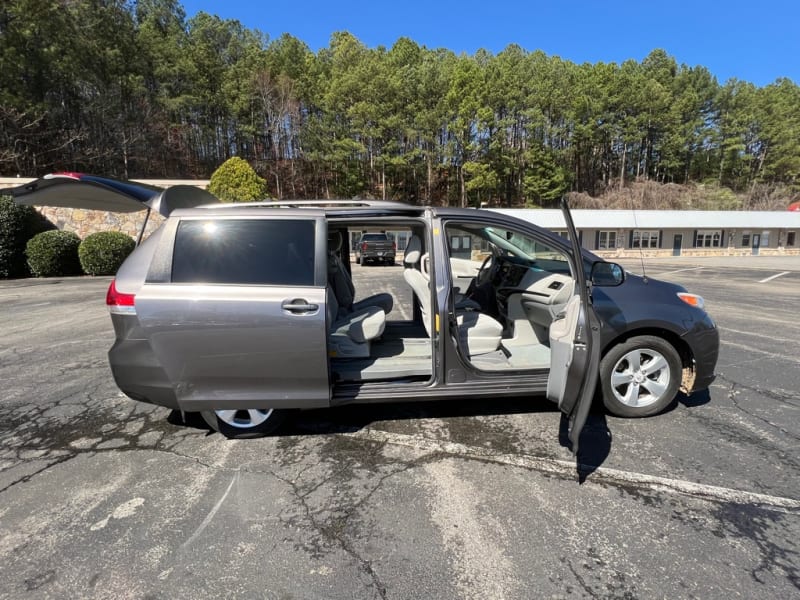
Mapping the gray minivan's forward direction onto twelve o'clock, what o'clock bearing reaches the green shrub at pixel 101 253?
The green shrub is roughly at 8 o'clock from the gray minivan.

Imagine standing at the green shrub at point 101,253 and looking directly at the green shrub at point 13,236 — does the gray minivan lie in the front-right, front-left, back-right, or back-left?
back-left

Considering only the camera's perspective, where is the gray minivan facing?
facing to the right of the viewer

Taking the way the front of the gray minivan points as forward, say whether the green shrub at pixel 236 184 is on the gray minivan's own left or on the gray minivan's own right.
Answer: on the gray minivan's own left

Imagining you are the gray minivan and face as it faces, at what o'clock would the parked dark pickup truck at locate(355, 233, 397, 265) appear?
The parked dark pickup truck is roughly at 9 o'clock from the gray minivan.

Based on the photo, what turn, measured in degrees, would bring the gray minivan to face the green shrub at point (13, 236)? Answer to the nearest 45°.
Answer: approximately 135° to its left

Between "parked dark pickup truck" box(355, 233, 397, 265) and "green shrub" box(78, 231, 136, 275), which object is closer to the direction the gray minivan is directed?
the parked dark pickup truck

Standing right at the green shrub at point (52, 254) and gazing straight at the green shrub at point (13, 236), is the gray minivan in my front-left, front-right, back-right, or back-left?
back-left

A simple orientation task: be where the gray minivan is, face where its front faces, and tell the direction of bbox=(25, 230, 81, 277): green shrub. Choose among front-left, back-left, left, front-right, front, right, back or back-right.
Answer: back-left
